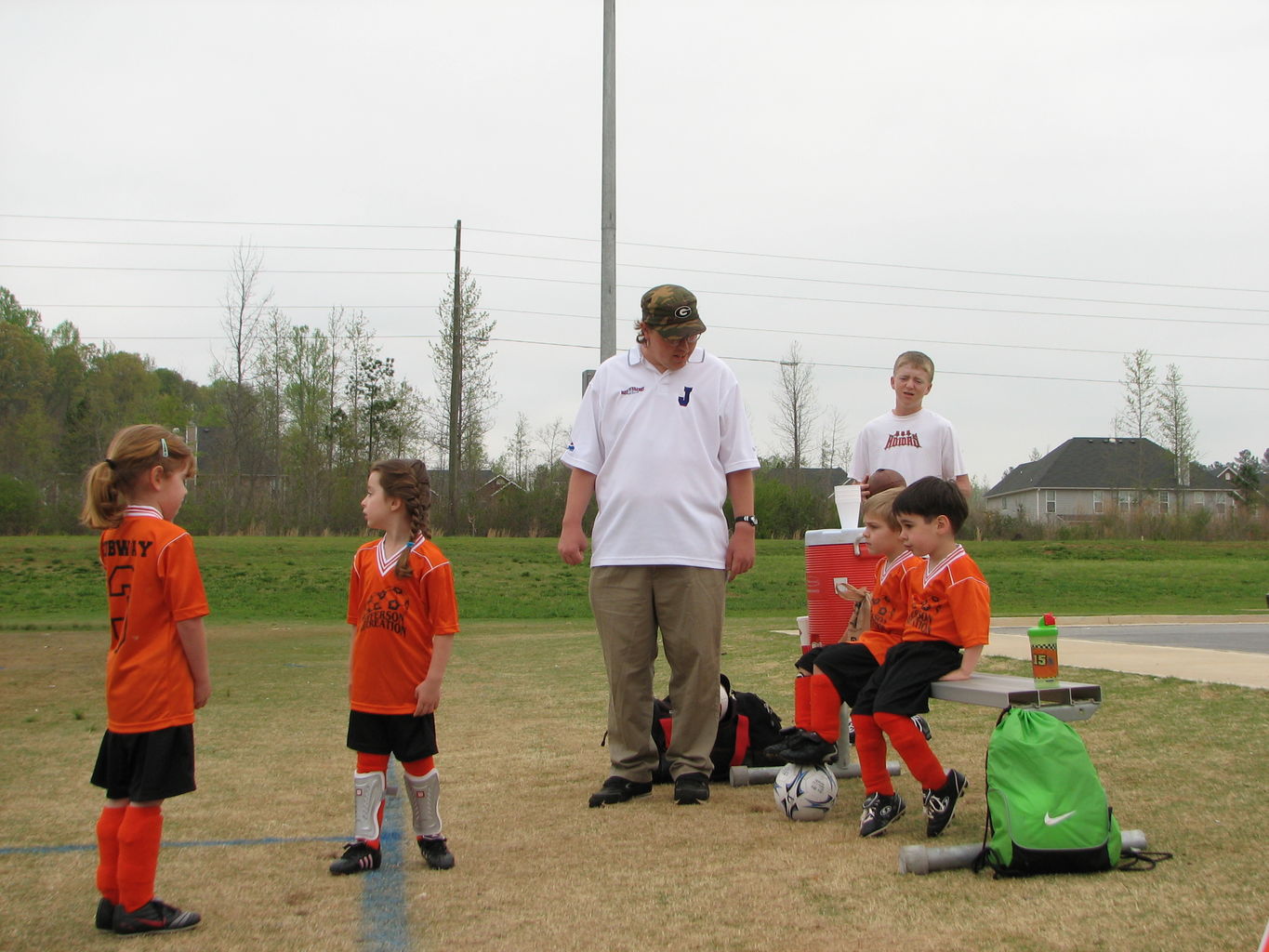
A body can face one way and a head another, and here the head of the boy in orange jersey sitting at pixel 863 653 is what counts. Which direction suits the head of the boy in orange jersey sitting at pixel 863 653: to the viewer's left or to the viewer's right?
to the viewer's left

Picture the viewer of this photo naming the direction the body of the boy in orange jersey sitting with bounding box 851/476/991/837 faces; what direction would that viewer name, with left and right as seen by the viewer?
facing the viewer and to the left of the viewer

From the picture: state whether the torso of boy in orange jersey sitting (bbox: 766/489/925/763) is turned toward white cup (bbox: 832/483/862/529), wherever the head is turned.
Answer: no

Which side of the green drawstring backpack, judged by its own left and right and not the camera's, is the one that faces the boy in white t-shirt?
back

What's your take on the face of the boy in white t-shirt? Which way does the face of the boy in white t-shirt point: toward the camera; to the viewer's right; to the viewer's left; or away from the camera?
toward the camera

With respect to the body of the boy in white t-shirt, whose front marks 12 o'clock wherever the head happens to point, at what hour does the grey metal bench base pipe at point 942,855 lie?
The grey metal bench base pipe is roughly at 12 o'clock from the boy in white t-shirt.

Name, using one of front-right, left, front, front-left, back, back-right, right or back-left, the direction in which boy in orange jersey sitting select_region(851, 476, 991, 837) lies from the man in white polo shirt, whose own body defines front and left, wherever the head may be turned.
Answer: front-left

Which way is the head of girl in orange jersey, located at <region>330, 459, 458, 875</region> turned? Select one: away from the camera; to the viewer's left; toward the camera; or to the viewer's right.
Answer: to the viewer's left

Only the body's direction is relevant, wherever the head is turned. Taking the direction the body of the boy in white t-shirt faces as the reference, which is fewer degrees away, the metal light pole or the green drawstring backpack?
the green drawstring backpack

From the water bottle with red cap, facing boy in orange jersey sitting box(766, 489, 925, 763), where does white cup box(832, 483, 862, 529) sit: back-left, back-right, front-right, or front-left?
front-right

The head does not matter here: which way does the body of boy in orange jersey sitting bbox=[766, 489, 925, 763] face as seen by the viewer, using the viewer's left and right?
facing to the left of the viewer

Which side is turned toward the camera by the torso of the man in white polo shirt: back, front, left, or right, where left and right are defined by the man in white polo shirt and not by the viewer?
front

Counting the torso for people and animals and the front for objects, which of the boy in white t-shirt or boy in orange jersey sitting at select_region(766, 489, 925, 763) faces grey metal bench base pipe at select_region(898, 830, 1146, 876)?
the boy in white t-shirt

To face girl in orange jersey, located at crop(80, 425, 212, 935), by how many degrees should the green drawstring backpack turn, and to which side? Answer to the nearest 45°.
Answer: approximately 45° to its right

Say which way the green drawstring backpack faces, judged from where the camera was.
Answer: facing the viewer

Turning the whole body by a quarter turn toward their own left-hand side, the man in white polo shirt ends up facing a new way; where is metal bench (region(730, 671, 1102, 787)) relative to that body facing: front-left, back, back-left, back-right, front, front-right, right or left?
front-right

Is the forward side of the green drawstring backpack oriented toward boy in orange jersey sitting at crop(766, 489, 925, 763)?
no
